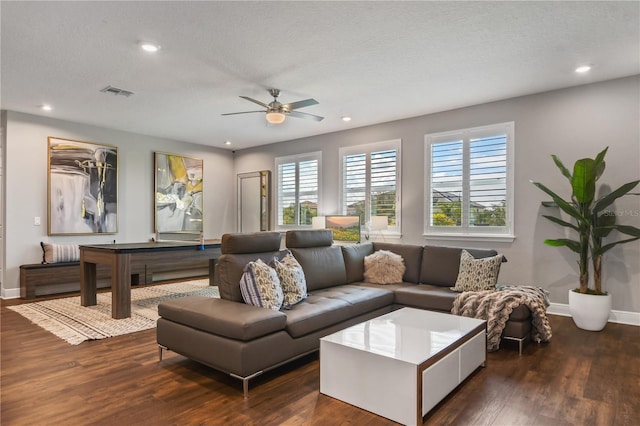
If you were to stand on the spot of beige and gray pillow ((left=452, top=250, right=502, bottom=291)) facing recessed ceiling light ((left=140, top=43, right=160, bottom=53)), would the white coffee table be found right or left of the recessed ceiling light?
left

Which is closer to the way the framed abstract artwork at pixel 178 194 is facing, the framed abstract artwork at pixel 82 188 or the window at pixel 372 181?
the window

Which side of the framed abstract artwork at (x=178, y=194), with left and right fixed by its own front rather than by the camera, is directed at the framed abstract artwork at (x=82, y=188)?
right

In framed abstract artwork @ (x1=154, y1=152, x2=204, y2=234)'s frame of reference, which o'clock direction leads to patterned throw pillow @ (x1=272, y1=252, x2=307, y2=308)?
The patterned throw pillow is roughly at 1 o'clock from the framed abstract artwork.

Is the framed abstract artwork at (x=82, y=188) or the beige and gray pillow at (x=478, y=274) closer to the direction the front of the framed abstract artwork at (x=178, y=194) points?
the beige and gray pillow

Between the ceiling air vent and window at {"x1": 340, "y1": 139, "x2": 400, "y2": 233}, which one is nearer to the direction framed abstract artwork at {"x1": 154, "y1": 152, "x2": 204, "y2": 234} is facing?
the window
